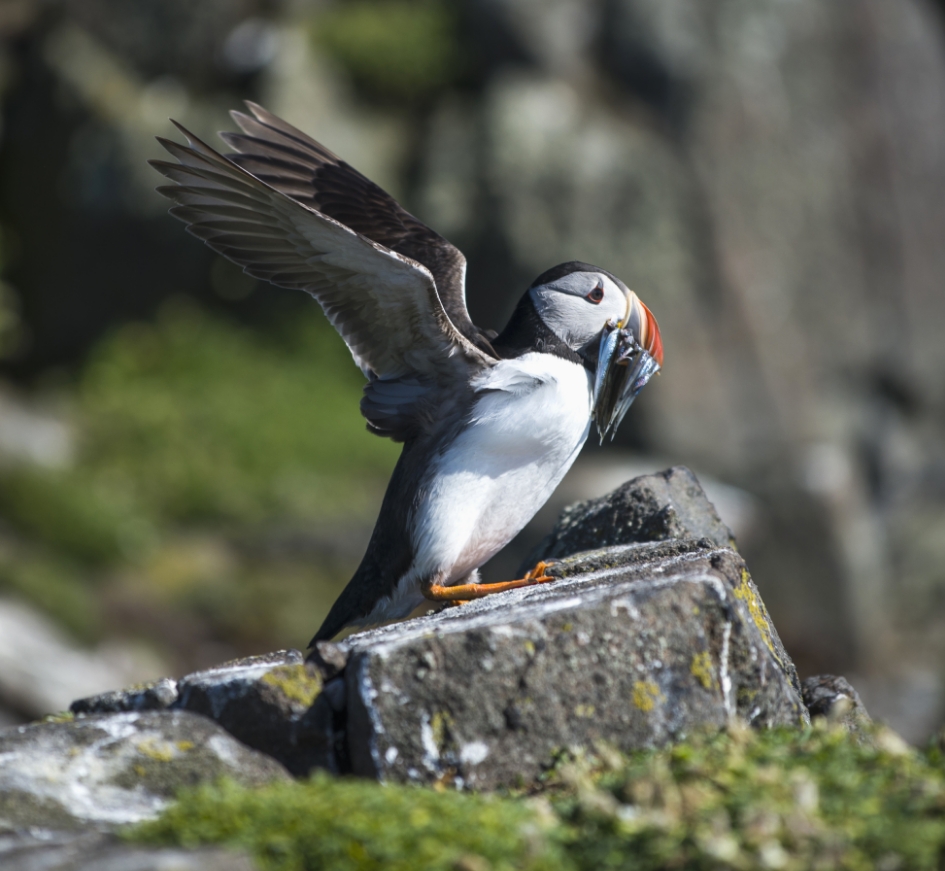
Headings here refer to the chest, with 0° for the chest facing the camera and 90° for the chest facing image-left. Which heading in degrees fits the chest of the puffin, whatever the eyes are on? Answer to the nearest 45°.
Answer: approximately 270°

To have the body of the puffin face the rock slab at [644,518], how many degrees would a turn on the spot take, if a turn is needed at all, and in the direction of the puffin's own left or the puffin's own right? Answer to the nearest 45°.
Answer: approximately 45° to the puffin's own left
